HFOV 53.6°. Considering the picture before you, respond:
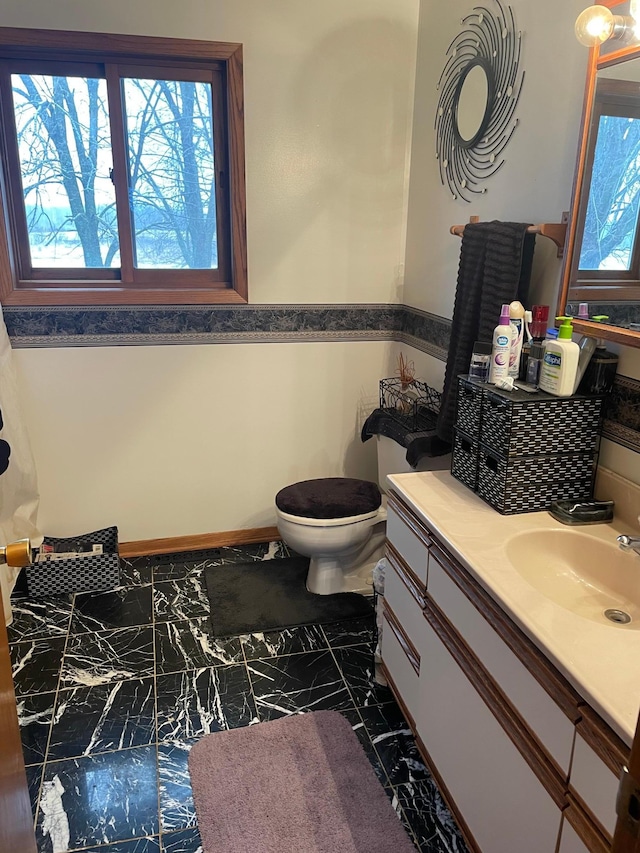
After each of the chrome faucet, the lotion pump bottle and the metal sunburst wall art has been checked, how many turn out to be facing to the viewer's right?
0

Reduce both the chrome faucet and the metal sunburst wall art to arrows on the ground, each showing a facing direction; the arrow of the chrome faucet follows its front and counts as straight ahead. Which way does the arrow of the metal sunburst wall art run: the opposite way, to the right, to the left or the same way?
the same way

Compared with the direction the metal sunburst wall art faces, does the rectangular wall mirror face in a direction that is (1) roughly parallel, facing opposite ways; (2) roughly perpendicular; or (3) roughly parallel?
roughly parallel

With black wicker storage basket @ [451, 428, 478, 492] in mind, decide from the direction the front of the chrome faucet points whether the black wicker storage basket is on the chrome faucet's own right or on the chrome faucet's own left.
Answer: on the chrome faucet's own right

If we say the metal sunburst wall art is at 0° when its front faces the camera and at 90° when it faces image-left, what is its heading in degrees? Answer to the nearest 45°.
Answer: approximately 45°

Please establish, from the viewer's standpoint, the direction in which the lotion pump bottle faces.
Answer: facing the viewer and to the left of the viewer

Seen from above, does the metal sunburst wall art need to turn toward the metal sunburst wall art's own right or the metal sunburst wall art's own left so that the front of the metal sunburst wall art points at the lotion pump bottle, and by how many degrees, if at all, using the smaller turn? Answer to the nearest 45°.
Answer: approximately 45° to the metal sunburst wall art's own left

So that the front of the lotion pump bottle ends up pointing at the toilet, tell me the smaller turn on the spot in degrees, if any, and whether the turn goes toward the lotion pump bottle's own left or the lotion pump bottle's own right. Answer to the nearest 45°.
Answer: approximately 90° to the lotion pump bottle's own right
